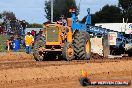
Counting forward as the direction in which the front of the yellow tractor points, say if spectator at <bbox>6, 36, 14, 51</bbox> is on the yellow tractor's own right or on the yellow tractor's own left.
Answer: on the yellow tractor's own right

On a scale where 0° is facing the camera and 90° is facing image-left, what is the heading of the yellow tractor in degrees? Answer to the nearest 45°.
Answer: approximately 45°
